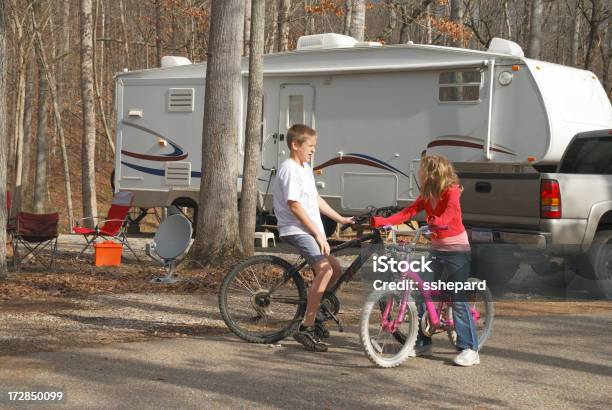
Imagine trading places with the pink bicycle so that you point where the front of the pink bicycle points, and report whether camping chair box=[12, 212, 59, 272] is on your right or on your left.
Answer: on your right

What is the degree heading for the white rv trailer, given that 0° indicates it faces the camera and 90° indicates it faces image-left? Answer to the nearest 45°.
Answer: approximately 315°

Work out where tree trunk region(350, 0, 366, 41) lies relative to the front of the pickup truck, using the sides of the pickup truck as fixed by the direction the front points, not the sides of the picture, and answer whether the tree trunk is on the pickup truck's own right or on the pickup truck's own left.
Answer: on the pickup truck's own left

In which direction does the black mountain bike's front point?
to the viewer's right

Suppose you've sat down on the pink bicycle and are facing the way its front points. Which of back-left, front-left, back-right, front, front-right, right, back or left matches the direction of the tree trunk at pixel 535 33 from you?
back-right

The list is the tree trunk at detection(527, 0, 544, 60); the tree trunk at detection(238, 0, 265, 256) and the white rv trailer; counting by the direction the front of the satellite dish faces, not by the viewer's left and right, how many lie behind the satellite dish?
3

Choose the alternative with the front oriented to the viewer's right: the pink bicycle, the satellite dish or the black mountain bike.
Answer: the black mountain bike

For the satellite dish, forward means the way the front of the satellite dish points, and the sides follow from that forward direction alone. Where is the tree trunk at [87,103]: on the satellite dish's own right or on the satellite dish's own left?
on the satellite dish's own right

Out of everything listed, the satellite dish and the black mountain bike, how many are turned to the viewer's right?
1

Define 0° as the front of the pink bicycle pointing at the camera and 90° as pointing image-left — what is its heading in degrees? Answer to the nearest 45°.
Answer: approximately 45°

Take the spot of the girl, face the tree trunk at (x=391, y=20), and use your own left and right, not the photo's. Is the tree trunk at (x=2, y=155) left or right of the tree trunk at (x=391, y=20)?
left

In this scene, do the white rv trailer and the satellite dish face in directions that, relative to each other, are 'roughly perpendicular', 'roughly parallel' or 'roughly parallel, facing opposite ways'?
roughly perpendicular

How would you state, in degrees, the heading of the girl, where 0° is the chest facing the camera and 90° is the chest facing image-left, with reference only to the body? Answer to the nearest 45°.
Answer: approximately 45°

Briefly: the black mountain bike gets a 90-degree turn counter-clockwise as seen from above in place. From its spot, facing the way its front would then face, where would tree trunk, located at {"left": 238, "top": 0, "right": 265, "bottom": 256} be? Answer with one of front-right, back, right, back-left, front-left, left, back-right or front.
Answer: front

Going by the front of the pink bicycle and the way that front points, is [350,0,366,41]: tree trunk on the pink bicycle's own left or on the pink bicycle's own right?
on the pink bicycle's own right

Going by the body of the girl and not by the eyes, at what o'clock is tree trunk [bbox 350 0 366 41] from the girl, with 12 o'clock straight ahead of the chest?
The tree trunk is roughly at 4 o'clock from the girl.

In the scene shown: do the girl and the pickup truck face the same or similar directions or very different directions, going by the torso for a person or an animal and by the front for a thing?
very different directions
